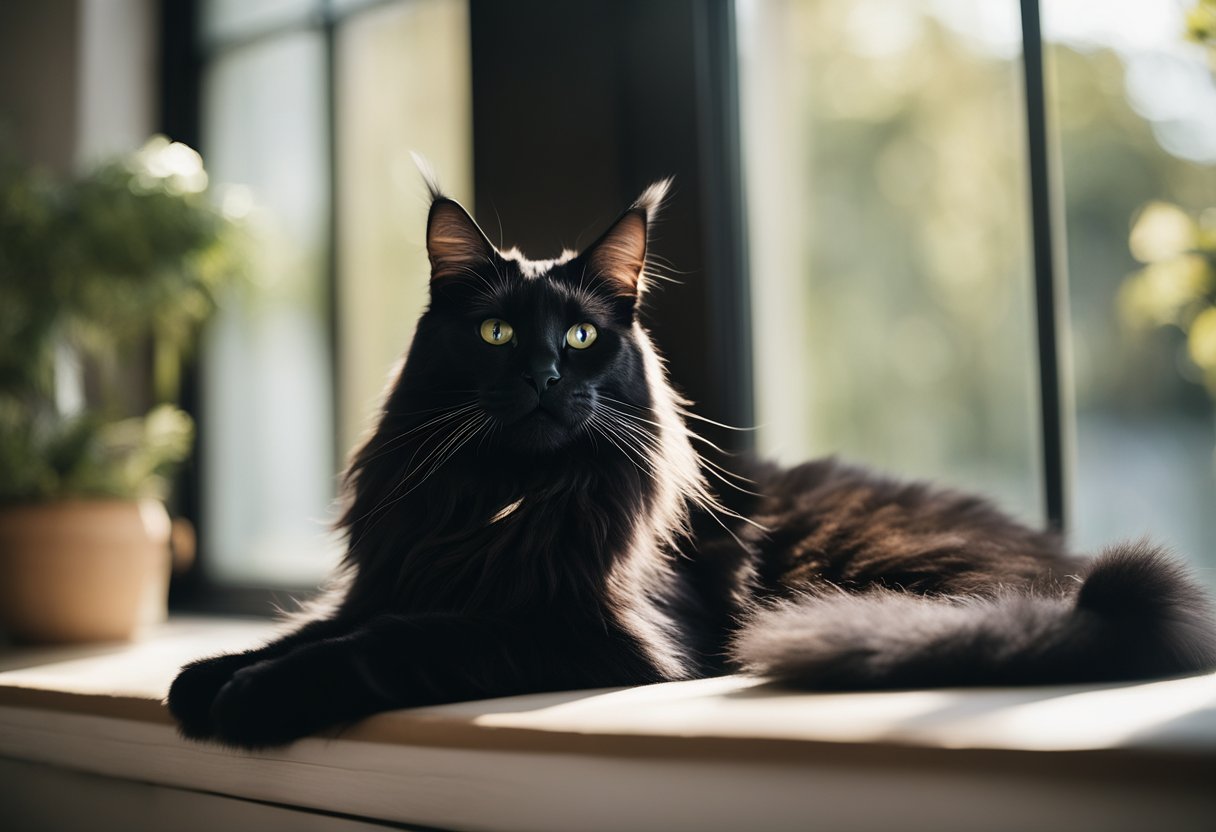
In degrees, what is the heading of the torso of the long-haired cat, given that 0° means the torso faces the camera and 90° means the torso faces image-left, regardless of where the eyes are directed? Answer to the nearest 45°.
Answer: approximately 45°

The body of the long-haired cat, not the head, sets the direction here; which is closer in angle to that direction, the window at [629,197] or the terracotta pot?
the terracotta pot

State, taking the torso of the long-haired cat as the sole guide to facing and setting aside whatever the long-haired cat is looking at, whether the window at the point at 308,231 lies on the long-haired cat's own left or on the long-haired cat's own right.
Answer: on the long-haired cat's own right
